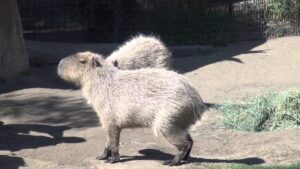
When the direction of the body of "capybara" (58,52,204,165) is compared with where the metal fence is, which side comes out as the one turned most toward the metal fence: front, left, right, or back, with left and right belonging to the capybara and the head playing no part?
right

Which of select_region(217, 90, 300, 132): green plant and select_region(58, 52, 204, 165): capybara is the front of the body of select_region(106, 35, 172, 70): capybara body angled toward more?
the capybara

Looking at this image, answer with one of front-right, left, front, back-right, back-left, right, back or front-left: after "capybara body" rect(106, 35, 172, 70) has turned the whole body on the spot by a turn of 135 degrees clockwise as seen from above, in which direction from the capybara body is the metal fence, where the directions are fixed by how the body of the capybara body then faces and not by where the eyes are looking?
front-left

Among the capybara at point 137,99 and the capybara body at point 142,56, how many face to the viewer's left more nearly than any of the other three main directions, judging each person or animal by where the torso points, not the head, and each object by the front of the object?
2

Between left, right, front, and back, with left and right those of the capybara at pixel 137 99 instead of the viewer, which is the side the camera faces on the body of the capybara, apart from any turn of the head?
left

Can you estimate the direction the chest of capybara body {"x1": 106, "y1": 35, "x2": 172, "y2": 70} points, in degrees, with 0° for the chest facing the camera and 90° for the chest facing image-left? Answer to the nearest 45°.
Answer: approximately 90°

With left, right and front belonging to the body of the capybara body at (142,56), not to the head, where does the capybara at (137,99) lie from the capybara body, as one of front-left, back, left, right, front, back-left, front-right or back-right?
left

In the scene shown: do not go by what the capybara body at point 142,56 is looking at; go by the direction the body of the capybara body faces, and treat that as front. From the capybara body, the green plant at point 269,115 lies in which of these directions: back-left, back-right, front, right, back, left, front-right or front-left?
back

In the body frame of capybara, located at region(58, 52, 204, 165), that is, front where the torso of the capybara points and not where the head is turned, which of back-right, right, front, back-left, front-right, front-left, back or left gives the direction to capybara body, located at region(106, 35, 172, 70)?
right
